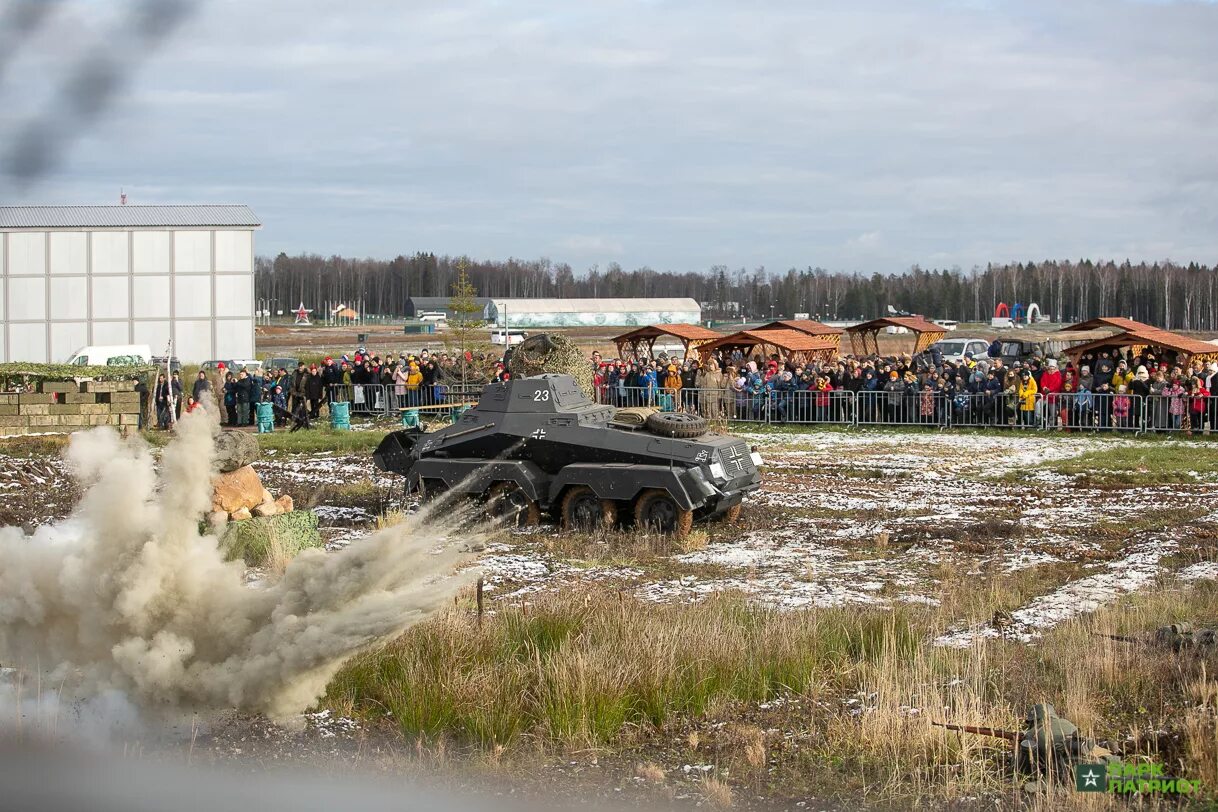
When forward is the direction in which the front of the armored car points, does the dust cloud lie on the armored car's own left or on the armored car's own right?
on the armored car's own left

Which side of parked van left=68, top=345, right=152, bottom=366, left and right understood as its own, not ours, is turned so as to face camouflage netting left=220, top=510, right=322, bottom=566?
left

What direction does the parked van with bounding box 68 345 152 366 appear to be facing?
to the viewer's left

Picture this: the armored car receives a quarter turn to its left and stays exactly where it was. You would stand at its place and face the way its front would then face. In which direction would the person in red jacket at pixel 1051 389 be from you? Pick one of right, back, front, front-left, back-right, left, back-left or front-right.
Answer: back

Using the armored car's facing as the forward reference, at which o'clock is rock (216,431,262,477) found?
The rock is roughly at 10 o'clock from the armored car.

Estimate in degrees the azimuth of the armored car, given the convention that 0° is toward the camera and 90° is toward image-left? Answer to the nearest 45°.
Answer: approximately 135°

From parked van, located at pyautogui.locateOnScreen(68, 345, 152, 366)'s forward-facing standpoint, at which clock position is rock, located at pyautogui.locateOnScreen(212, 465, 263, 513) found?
The rock is roughly at 9 o'clock from the parked van.

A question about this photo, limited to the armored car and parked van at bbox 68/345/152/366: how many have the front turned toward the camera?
0

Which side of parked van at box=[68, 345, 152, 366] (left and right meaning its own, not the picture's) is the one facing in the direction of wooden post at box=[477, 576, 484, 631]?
left

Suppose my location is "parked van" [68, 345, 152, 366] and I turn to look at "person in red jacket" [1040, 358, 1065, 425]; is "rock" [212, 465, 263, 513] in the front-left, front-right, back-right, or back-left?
front-right
